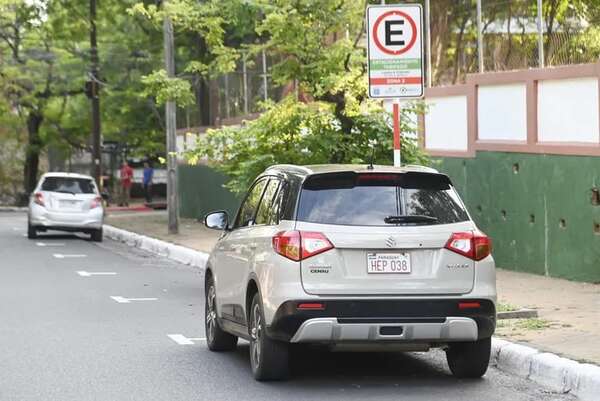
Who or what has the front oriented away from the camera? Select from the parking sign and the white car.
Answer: the white car

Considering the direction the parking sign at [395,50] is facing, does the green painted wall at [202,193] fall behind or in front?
behind

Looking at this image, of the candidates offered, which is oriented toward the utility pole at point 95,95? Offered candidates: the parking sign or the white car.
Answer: the white car

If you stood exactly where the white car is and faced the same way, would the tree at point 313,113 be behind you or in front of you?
behind

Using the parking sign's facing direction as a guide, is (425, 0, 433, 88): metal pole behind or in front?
behind

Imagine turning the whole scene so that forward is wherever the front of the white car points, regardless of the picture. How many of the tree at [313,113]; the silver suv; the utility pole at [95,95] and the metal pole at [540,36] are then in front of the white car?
1

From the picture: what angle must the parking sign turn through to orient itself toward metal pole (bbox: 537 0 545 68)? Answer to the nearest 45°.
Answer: approximately 135° to its left

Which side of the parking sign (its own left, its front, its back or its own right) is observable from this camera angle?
front

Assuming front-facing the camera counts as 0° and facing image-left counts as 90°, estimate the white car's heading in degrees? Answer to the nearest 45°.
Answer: approximately 180°

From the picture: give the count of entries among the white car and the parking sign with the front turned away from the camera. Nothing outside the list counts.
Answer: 1

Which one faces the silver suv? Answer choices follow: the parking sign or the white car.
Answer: the parking sign

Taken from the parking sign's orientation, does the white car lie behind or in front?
behind

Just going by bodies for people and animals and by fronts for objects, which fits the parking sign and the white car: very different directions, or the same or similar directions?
very different directions
